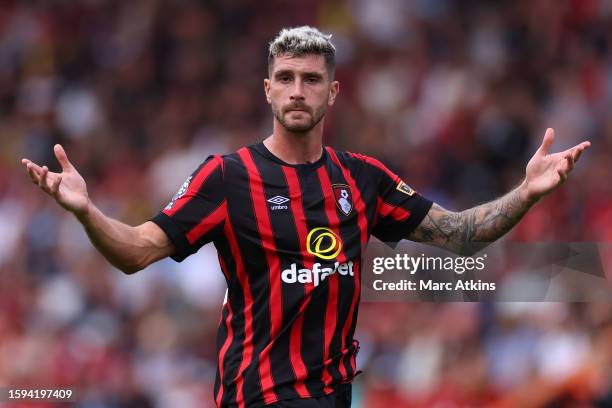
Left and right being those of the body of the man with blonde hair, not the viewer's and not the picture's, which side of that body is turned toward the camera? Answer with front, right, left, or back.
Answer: front

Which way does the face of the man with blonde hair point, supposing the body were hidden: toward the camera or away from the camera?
toward the camera
